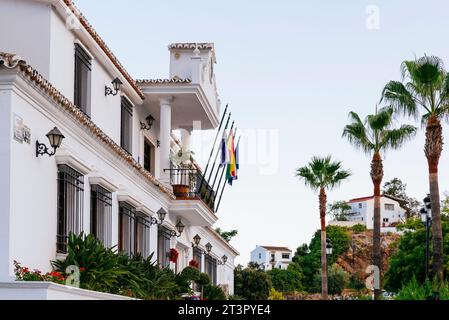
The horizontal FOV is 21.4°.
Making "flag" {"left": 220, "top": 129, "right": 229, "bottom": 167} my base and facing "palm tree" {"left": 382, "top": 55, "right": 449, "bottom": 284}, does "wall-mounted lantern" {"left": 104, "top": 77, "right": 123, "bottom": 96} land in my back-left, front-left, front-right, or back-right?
back-right

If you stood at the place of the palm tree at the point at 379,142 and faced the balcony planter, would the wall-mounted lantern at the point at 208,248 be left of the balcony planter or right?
right

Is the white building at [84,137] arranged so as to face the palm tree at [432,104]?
no

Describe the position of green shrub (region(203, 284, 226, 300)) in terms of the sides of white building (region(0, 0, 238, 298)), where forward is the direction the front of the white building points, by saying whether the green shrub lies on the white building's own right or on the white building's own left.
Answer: on the white building's own left

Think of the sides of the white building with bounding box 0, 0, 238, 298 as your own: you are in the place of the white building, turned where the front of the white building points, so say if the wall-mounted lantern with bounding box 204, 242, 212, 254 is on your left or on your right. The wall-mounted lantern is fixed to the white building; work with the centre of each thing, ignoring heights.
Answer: on your left

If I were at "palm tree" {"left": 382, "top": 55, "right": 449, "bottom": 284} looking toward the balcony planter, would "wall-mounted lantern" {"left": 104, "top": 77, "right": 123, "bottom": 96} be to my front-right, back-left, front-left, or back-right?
front-left

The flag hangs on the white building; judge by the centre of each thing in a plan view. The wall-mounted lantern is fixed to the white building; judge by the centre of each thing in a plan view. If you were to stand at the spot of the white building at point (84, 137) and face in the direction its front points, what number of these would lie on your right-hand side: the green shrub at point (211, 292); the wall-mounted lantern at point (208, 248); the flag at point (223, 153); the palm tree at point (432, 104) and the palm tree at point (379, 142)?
0

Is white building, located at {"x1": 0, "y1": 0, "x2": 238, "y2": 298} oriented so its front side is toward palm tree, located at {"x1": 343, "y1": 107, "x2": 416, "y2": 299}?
no

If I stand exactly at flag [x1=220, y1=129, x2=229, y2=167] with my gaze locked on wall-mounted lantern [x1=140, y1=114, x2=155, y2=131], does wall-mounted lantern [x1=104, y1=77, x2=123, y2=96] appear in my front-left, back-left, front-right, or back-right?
front-left

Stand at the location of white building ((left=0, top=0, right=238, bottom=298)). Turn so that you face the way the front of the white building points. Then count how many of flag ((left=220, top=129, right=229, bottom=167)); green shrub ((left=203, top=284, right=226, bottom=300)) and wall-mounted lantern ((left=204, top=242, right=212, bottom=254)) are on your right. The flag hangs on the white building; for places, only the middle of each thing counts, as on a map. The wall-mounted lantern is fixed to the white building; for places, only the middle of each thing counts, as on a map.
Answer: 0

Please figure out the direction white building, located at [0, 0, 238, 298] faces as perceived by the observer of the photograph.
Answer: facing the viewer and to the right of the viewer
